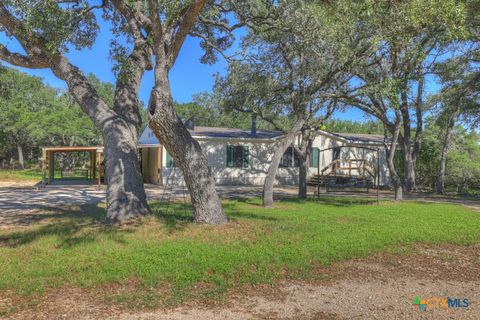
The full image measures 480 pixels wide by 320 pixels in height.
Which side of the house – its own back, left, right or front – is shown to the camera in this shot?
front

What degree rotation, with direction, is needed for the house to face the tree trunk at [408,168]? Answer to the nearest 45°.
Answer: approximately 90° to its left
